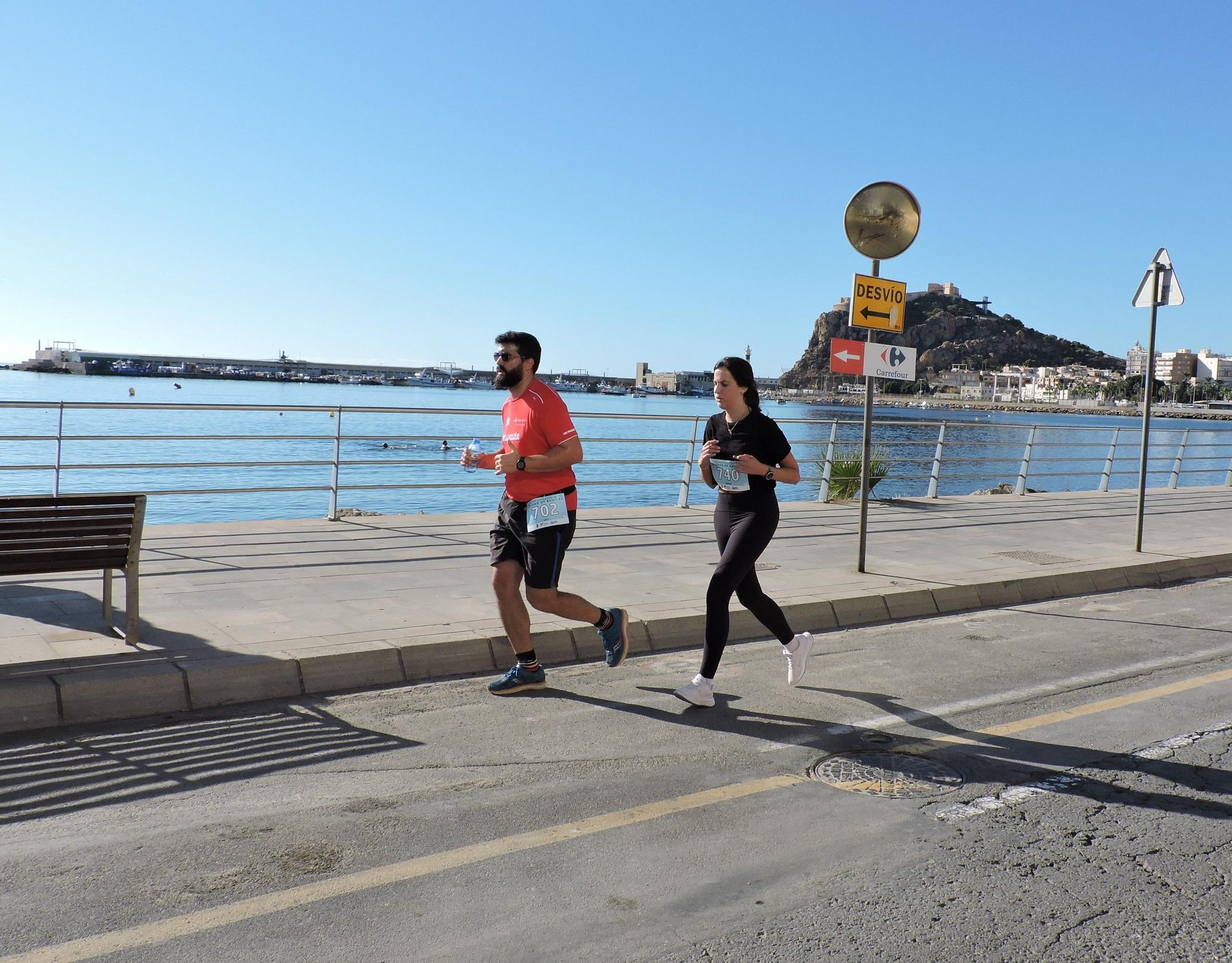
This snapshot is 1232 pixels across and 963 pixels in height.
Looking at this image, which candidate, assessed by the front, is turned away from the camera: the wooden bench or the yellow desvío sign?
the wooden bench

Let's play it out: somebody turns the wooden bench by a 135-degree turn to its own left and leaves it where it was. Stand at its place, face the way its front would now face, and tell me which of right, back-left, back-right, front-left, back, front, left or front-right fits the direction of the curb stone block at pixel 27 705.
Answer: front-left

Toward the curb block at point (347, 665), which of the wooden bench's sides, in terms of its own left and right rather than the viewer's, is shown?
right

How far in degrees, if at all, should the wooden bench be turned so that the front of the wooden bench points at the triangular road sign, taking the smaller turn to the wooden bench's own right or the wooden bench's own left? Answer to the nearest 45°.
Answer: approximately 90° to the wooden bench's own right

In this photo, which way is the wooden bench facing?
away from the camera

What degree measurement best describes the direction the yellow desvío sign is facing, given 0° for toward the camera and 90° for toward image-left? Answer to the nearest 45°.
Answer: approximately 0°

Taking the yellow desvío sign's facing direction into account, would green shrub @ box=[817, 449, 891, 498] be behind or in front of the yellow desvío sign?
behind
